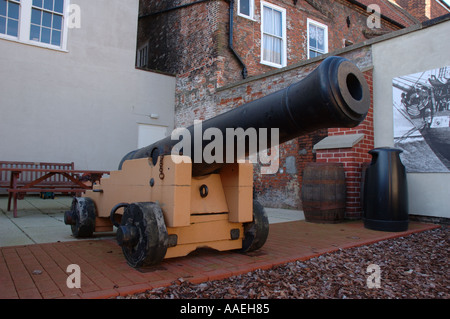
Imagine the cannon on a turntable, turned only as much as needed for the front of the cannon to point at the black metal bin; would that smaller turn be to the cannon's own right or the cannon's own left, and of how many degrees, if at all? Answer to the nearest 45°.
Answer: approximately 90° to the cannon's own left

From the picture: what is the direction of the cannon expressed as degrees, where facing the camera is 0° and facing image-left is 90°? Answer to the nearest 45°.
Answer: approximately 315°

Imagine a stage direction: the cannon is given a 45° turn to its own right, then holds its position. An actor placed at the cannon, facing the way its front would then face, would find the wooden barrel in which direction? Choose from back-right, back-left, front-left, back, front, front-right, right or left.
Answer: back-left

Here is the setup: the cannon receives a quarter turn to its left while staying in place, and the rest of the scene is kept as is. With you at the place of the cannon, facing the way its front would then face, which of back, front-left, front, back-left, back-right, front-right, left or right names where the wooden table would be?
left
